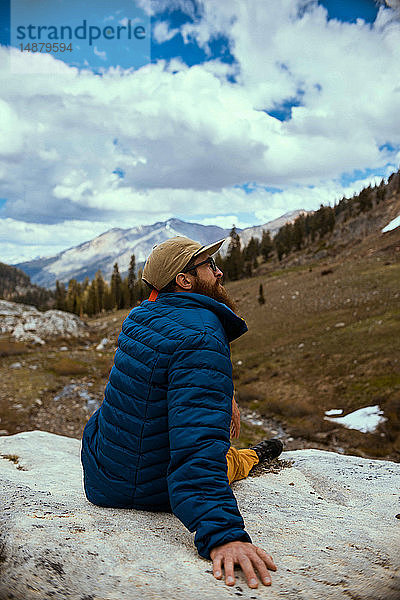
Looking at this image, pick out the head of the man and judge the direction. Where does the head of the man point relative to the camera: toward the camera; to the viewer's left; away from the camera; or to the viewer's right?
to the viewer's right

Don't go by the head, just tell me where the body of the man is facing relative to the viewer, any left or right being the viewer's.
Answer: facing away from the viewer and to the right of the viewer
